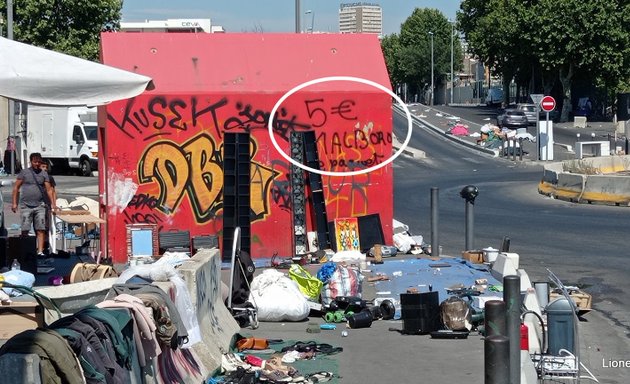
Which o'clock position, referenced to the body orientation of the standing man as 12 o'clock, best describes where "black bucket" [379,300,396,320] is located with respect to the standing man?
The black bucket is roughly at 11 o'clock from the standing man.

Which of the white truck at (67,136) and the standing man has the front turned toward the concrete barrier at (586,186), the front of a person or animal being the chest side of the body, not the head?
the white truck

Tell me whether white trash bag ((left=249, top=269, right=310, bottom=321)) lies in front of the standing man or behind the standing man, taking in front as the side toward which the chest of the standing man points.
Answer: in front

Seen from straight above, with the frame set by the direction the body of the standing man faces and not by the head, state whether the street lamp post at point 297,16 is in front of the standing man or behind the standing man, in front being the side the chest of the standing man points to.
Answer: behind

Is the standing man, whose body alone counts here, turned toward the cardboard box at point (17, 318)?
yes

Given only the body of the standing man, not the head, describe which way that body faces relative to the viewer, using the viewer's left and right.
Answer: facing the viewer

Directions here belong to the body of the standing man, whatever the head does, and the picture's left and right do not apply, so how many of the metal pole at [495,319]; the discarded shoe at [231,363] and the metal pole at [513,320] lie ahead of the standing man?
3

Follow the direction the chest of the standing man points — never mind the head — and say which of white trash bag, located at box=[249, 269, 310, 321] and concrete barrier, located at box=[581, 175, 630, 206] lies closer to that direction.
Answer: the white trash bag

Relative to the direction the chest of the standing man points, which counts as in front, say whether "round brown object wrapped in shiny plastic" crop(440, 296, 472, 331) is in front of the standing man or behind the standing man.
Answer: in front

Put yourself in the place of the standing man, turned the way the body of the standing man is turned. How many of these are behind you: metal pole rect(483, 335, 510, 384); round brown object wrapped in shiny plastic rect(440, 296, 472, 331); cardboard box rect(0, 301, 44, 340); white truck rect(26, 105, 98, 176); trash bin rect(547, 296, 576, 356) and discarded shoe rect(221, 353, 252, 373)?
1

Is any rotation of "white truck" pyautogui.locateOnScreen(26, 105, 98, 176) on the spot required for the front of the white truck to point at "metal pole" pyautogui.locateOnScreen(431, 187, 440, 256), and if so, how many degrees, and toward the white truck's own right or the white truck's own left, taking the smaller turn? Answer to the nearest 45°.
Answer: approximately 45° to the white truck's own right

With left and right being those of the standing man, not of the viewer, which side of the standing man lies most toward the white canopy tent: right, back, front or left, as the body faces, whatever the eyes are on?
front
